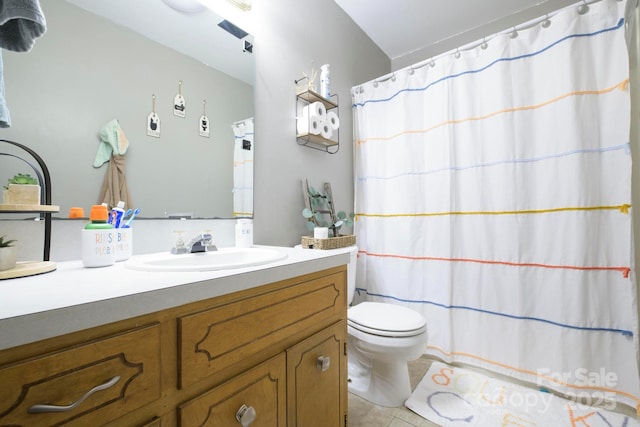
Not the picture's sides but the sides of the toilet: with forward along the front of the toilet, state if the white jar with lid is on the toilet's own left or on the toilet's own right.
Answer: on the toilet's own right

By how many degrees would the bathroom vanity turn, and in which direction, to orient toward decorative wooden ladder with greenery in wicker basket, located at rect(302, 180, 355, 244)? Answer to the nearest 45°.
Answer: approximately 90° to its left

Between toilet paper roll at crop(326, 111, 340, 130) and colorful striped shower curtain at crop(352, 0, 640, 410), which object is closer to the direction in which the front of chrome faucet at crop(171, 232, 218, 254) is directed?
the colorful striped shower curtain

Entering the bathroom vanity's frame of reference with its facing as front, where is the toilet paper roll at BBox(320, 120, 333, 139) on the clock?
The toilet paper roll is roughly at 9 o'clock from the bathroom vanity.

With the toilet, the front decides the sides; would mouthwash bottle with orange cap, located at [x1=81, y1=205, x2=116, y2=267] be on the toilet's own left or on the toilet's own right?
on the toilet's own right

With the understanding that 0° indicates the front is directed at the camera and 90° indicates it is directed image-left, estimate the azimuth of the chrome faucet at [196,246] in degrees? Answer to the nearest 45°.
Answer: approximately 315°

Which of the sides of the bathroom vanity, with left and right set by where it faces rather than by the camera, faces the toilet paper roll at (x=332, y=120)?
left

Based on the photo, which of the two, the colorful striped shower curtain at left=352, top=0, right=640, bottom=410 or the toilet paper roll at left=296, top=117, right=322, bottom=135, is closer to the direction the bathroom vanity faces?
the colorful striped shower curtain

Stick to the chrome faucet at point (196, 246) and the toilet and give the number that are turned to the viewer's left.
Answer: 0

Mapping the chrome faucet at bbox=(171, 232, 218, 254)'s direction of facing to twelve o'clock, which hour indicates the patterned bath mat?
The patterned bath mat is roughly at 11 o'clock from the chrome faucet.
